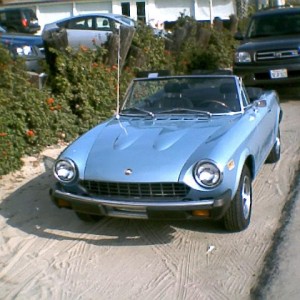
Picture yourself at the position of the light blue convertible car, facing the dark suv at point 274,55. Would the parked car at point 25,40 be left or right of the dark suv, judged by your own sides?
left

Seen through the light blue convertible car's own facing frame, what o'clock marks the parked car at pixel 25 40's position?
The parked car is roughly at 4 o'clock from the light blue convertible car.

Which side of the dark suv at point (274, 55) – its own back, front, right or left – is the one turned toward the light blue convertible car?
front

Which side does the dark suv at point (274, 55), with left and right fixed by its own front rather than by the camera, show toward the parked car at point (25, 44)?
right

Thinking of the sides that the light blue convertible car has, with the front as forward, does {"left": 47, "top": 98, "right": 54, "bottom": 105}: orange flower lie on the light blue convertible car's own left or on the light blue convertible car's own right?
on the light blue convertible car's own right

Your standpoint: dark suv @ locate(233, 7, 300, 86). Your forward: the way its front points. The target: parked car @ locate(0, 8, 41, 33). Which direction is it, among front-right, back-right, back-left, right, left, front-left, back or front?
back-right

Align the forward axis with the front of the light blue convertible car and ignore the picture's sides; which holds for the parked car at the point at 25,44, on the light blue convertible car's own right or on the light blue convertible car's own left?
on the light blue convertible car's own right

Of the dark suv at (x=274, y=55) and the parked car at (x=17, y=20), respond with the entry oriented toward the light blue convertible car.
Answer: the dark suv

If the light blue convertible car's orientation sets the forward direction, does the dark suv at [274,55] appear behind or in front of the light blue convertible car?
behind
